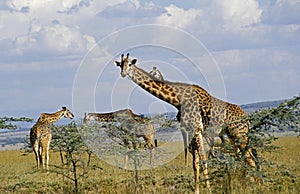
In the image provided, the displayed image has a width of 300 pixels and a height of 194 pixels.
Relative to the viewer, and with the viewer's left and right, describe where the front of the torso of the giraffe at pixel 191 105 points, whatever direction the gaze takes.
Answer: facing the viewer and to the left of the viewer

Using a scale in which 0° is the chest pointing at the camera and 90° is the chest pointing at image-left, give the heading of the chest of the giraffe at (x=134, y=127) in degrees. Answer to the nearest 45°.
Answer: approximately 90°

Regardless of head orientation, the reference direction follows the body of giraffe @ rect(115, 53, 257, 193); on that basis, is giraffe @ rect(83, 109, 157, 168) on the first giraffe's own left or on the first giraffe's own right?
on the first giraffe's own right

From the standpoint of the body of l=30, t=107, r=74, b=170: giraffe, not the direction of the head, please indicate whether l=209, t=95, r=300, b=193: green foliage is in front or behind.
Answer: in front

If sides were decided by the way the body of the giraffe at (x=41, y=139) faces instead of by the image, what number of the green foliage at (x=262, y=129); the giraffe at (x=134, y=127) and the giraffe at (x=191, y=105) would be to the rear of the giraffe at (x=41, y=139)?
0

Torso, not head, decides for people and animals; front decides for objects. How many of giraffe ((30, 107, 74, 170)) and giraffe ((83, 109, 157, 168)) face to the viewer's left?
1

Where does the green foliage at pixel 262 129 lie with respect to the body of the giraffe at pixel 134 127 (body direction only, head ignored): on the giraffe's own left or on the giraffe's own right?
on the giraffe's own left

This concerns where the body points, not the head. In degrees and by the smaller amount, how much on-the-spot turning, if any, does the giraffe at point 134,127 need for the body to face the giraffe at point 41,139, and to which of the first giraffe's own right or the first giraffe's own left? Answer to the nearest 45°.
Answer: approximately 45° to the first giraffe's own right
